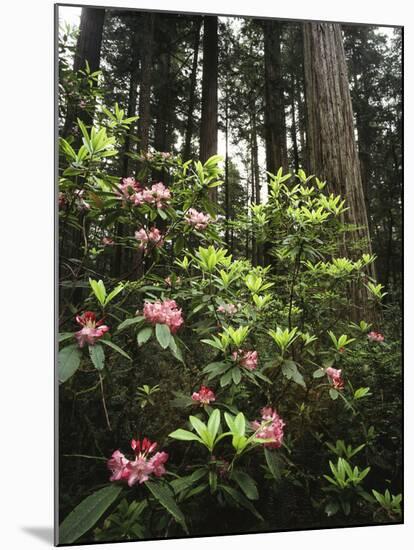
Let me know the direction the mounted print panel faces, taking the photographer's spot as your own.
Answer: facing the viewer and to the right of the viewer
